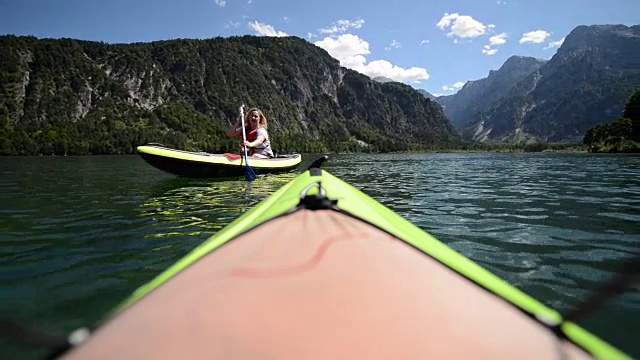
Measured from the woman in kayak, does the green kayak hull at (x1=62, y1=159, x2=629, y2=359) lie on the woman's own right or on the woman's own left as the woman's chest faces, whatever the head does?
on the woman's own left

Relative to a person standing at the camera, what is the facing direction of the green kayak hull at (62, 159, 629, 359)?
facing away from the viewer

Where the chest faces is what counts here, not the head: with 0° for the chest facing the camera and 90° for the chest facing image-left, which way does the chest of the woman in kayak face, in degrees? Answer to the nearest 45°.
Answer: approximately 45°

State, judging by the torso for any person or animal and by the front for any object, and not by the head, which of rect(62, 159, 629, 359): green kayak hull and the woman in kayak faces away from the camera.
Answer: the green kayak hull

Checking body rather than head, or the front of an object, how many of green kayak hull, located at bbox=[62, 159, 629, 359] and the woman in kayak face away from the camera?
1

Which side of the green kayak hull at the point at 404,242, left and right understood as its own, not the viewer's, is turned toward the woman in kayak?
front
